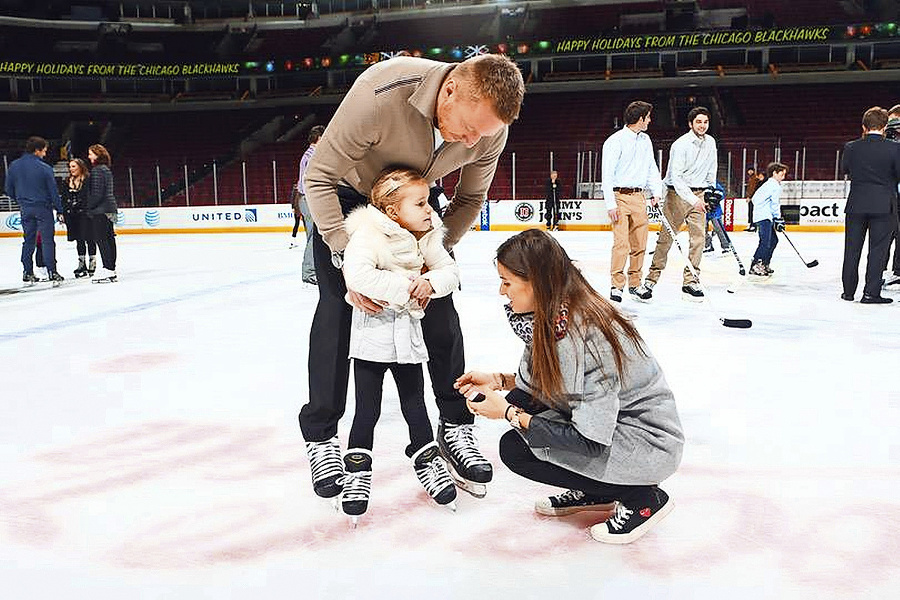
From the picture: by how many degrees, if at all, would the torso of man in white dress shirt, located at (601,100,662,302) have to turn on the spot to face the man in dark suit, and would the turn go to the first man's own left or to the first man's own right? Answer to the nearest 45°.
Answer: approximately 45° to the first man's own left

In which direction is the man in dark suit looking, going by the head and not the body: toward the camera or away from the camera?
away from the camera

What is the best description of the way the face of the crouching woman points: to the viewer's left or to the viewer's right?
to the viewer's left

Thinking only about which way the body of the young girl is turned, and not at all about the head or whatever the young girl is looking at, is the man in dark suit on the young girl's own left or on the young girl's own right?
on the young girl's own left

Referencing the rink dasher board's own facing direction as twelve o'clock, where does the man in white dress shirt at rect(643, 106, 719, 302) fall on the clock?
The man in white dress shirt is roughly at 12 o'clock from the rink dasher board.

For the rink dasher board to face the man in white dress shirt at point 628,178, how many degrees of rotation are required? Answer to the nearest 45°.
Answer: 0° — it already faces them

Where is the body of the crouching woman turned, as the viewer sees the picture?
to the viewer's left
